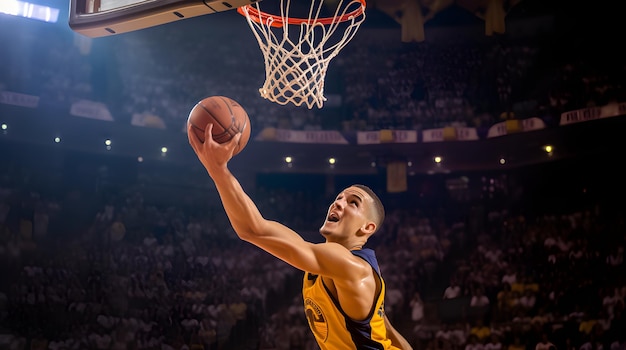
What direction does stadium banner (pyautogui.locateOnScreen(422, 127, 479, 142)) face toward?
toward the camera

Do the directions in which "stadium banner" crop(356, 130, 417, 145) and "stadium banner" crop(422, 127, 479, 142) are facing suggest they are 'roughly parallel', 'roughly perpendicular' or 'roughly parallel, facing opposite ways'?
roughly parallel

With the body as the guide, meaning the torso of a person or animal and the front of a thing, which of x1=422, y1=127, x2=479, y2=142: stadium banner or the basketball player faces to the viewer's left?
the basketball player

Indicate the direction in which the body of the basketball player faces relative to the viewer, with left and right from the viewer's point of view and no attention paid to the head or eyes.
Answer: facing to the left of the viewer

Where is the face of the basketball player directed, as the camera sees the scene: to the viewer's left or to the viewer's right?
to the viewer's left

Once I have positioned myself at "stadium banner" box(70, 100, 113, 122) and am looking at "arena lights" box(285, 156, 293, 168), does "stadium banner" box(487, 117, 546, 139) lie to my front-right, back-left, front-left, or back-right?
front-right

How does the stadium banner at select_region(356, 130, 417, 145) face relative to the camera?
toward the camera

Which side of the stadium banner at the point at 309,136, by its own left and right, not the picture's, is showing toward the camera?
front

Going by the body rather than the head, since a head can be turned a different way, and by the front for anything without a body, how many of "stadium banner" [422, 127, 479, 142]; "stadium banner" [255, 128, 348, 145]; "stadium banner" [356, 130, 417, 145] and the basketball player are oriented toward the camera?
3

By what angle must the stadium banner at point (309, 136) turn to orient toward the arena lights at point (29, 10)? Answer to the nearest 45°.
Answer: approximately 90° to its right

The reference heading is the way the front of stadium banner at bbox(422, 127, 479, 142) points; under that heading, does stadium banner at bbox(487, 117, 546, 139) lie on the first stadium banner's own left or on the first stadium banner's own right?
on the first stadium banner's own left

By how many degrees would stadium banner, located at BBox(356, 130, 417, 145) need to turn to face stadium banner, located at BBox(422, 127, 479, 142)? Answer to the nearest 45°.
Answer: approximately 90° to its left
